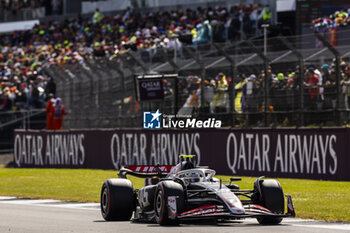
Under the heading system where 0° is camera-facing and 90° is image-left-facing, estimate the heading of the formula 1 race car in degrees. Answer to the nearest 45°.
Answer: approximately 315°

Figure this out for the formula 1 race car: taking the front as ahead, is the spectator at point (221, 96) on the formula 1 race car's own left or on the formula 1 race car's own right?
on the formula 1 race car's own left

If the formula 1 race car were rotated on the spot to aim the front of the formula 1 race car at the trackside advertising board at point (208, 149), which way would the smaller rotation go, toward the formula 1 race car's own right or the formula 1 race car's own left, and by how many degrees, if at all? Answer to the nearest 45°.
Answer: approximately 135° to the formula 1 race car's own left

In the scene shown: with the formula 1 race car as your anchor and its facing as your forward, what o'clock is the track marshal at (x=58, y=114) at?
The track marshal is roughly at 7 o'clock from the formula 1 race car.
